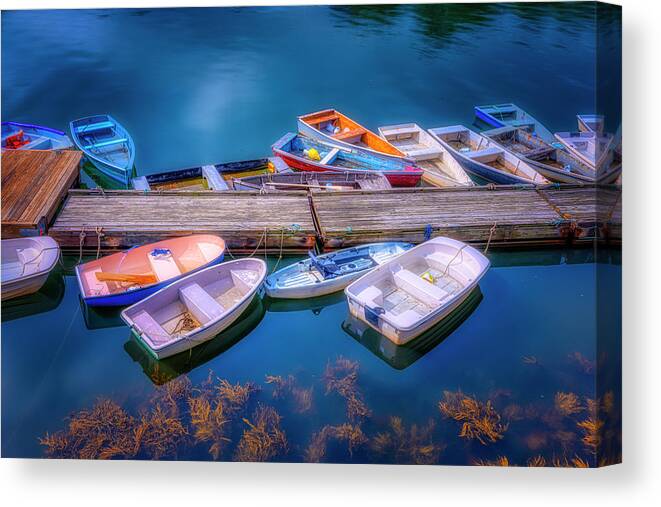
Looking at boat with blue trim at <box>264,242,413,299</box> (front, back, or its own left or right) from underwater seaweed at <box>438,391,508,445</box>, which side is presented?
right

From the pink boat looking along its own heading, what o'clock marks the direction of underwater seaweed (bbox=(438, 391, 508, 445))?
The underwater seaweed is roughly at 3 o'clock from the pink boat.

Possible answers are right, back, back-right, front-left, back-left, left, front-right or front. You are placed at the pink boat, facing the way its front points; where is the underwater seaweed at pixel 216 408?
back-right

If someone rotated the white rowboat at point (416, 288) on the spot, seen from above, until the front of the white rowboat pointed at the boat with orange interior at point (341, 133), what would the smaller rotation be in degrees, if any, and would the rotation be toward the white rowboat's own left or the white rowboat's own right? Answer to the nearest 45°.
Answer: approximately 45° to the white rowboat's own left

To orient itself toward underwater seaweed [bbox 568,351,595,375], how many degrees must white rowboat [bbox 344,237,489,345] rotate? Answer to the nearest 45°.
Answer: approximately 90° to its right

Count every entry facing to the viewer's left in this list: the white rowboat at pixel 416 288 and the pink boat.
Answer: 0

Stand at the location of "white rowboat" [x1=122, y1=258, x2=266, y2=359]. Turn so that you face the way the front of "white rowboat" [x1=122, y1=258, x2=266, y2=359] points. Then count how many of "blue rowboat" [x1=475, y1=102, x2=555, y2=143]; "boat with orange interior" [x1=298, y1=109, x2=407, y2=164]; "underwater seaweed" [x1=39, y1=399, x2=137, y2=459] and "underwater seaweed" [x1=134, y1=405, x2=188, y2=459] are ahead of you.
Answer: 2
